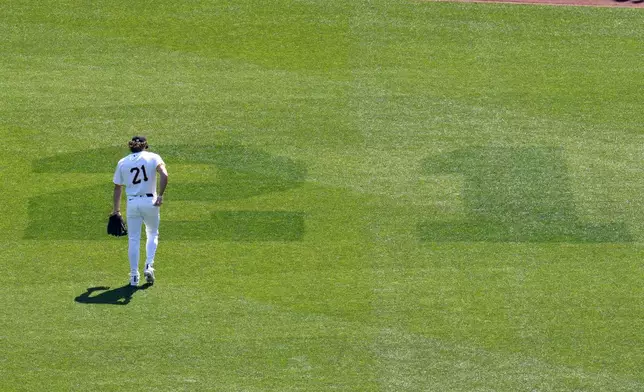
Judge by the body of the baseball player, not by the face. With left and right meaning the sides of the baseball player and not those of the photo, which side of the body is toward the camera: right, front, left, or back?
back
